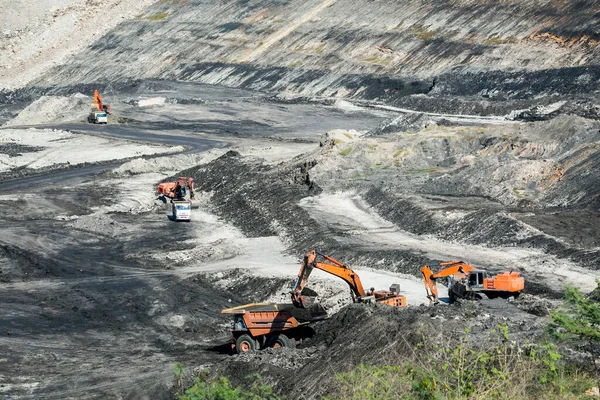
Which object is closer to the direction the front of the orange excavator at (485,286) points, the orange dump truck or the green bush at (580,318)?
the orange dump truck

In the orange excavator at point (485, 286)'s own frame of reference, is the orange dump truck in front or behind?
in front

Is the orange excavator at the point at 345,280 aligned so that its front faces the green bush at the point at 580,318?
no

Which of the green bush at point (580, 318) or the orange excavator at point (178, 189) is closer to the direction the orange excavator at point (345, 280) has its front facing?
the orange excavator

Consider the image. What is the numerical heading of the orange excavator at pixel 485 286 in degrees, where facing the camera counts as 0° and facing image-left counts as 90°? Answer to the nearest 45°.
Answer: approximately 90°

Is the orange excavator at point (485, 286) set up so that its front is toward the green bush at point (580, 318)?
no

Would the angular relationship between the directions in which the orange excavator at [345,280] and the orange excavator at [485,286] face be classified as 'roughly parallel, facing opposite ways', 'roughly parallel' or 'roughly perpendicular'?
roughly parallel

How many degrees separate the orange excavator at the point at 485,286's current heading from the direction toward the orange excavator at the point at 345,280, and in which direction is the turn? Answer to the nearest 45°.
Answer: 0° — it already faces it

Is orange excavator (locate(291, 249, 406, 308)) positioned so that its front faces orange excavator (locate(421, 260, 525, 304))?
no

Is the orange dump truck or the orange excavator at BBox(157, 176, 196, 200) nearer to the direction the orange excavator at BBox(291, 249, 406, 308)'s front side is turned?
the orange dump truck

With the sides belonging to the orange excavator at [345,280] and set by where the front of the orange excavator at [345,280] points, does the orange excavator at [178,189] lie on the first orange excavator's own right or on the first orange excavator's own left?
on the first orange excavator's own right

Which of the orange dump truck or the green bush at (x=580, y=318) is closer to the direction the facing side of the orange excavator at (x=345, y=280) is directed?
the orange dump truck

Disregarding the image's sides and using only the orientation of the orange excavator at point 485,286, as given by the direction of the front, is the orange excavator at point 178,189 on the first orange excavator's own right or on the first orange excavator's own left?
on the first orange excavator's own right

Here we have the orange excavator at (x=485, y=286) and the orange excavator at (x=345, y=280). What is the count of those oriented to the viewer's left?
2

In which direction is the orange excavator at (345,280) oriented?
to the viewer's left

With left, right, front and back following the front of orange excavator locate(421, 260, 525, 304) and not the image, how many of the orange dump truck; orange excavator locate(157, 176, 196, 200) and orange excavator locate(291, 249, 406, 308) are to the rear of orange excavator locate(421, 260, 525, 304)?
0
